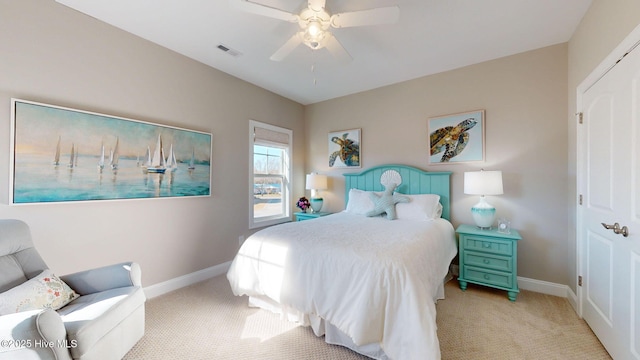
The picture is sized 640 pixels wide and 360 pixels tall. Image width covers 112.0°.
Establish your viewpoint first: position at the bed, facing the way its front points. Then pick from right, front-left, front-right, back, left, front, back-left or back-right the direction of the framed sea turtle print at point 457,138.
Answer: back

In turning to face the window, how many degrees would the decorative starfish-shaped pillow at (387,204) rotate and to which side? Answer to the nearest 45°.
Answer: approximately 90° to its right

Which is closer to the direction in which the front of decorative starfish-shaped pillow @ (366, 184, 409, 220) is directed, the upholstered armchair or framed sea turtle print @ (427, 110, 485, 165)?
the upholstered armchair

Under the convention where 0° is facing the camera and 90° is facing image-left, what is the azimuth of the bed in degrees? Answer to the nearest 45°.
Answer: approximately 45°

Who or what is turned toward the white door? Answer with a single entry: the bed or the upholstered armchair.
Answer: the upholstered armchair

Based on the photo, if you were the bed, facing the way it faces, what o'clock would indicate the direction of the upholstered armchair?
The upholstered armchair is roughly at 1 o'clock from the bed.

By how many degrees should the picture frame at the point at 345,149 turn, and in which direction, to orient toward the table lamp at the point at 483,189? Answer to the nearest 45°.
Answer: approximately 90° to its left

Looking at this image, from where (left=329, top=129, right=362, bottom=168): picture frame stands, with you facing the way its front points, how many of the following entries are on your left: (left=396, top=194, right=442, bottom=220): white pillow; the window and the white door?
2

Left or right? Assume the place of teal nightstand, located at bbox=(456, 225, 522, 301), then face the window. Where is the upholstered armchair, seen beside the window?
left

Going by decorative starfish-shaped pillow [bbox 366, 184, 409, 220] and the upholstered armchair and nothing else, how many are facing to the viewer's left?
0

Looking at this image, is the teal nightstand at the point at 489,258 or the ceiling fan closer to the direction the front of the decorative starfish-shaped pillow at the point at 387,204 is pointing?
the ceiling fan
